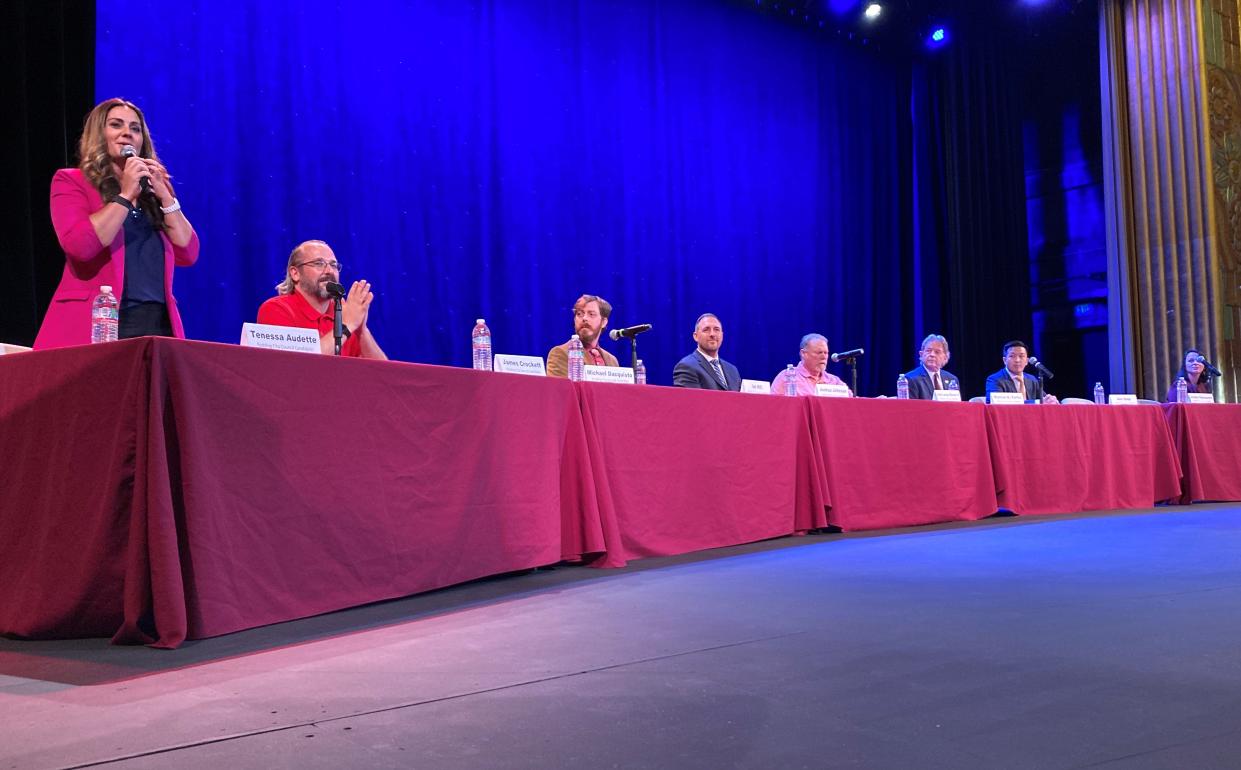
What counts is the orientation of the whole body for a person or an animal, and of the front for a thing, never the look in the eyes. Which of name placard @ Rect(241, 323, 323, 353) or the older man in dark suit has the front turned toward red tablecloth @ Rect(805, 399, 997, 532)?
the older man in dark suit

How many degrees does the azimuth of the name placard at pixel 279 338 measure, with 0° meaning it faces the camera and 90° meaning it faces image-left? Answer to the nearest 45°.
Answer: approximately 0°

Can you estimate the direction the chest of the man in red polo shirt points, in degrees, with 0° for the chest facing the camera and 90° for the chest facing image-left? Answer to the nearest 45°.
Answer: approximately 315°

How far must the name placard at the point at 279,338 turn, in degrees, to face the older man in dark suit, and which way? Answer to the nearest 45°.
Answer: approximately 135° to its left

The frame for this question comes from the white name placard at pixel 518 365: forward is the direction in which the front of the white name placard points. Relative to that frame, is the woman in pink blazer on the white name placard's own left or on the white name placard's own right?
on the white name placard's own right

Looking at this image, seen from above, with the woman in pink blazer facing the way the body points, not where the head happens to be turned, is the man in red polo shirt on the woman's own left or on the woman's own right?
on the woman's own left

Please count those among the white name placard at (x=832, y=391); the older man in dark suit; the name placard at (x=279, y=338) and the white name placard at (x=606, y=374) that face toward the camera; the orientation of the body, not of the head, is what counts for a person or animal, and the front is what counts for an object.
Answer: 4

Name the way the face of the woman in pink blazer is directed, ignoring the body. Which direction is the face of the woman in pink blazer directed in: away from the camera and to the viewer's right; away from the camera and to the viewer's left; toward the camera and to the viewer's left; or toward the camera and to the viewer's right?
toward the camera and to the viewer's right

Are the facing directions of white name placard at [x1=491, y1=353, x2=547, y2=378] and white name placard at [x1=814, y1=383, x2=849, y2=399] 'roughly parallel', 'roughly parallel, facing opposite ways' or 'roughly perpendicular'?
roughly parallel

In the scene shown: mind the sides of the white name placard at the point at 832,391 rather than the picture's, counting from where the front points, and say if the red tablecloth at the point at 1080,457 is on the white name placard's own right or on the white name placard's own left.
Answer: on the white name placard's own left

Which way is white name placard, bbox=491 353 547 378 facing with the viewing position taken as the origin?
facing the viewer

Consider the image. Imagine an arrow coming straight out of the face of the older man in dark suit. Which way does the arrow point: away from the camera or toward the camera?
toward the camera

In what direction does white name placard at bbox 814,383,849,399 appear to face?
toward the camera

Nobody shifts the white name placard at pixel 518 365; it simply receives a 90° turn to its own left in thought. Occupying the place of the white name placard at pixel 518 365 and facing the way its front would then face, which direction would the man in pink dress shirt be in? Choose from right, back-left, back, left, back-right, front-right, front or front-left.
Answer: front-left

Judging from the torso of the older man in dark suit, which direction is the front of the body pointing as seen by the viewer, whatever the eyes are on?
toward the camera
